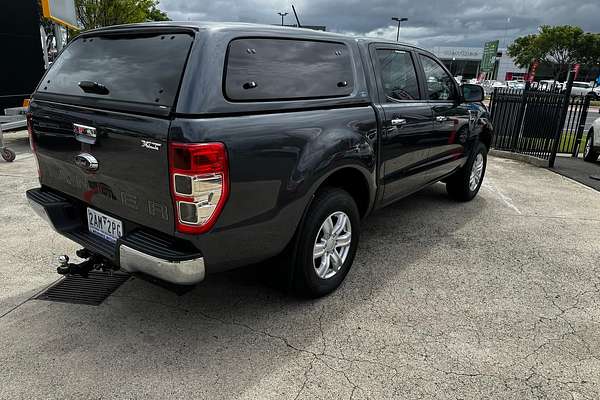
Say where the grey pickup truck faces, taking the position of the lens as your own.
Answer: facing away from the viewer and to the right of the viewer

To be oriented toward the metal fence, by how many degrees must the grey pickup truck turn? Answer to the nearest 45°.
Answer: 0° — it already faces it

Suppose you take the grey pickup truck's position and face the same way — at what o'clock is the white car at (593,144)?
The white car is roughly at 12 o'clock from the grey pickup truck.

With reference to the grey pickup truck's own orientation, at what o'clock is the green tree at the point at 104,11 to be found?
The green tree is roughly at 10 o'clock from the grey pickup truck.
